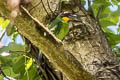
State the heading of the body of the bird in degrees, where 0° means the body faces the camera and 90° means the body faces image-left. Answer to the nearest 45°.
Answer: approximately 270°
